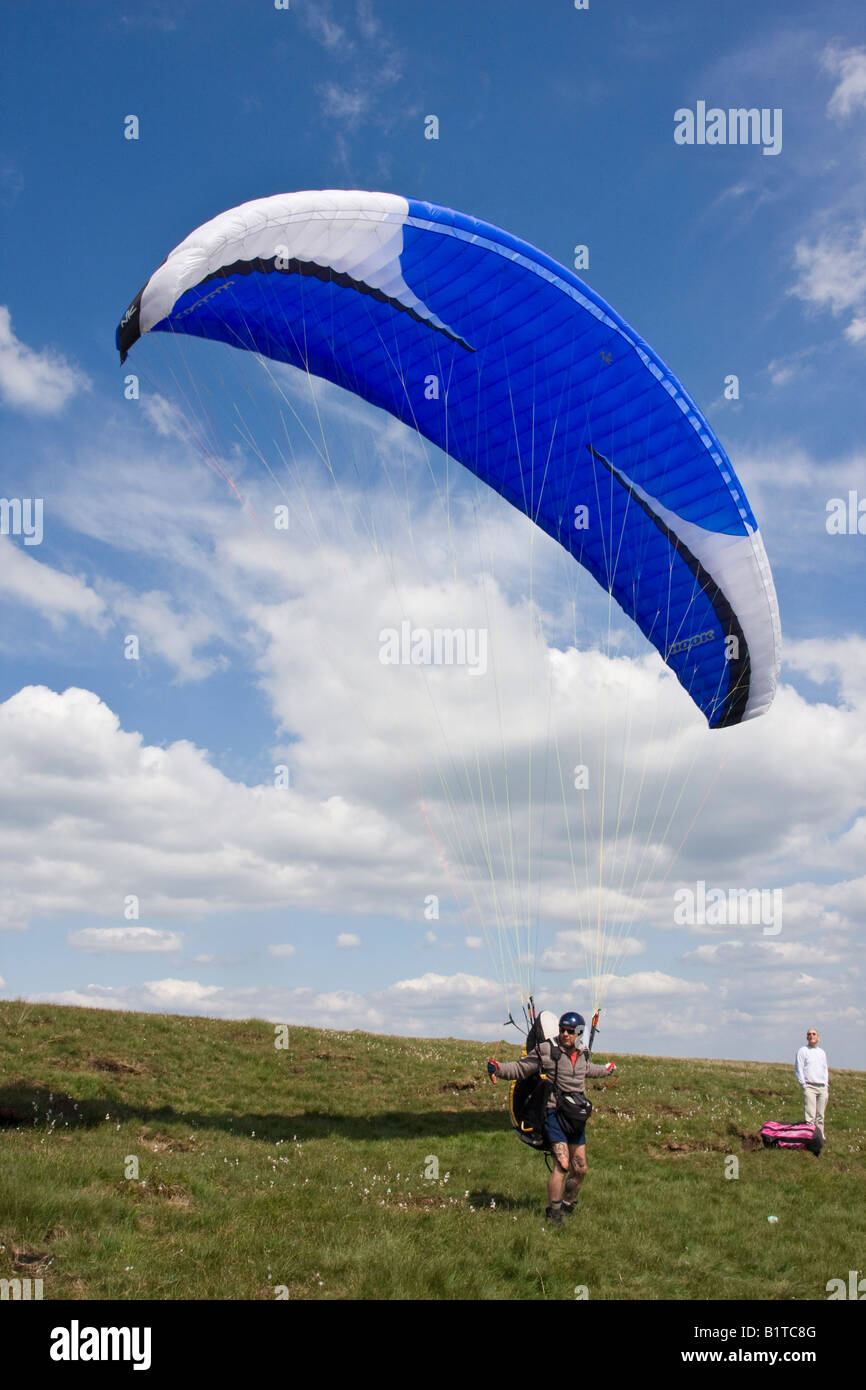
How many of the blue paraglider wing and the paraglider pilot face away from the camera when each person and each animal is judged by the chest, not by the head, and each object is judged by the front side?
0

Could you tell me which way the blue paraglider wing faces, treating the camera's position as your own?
facing the viewer and to the right of the viewer

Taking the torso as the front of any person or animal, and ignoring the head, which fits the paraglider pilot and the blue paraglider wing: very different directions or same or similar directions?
same or similar directions
